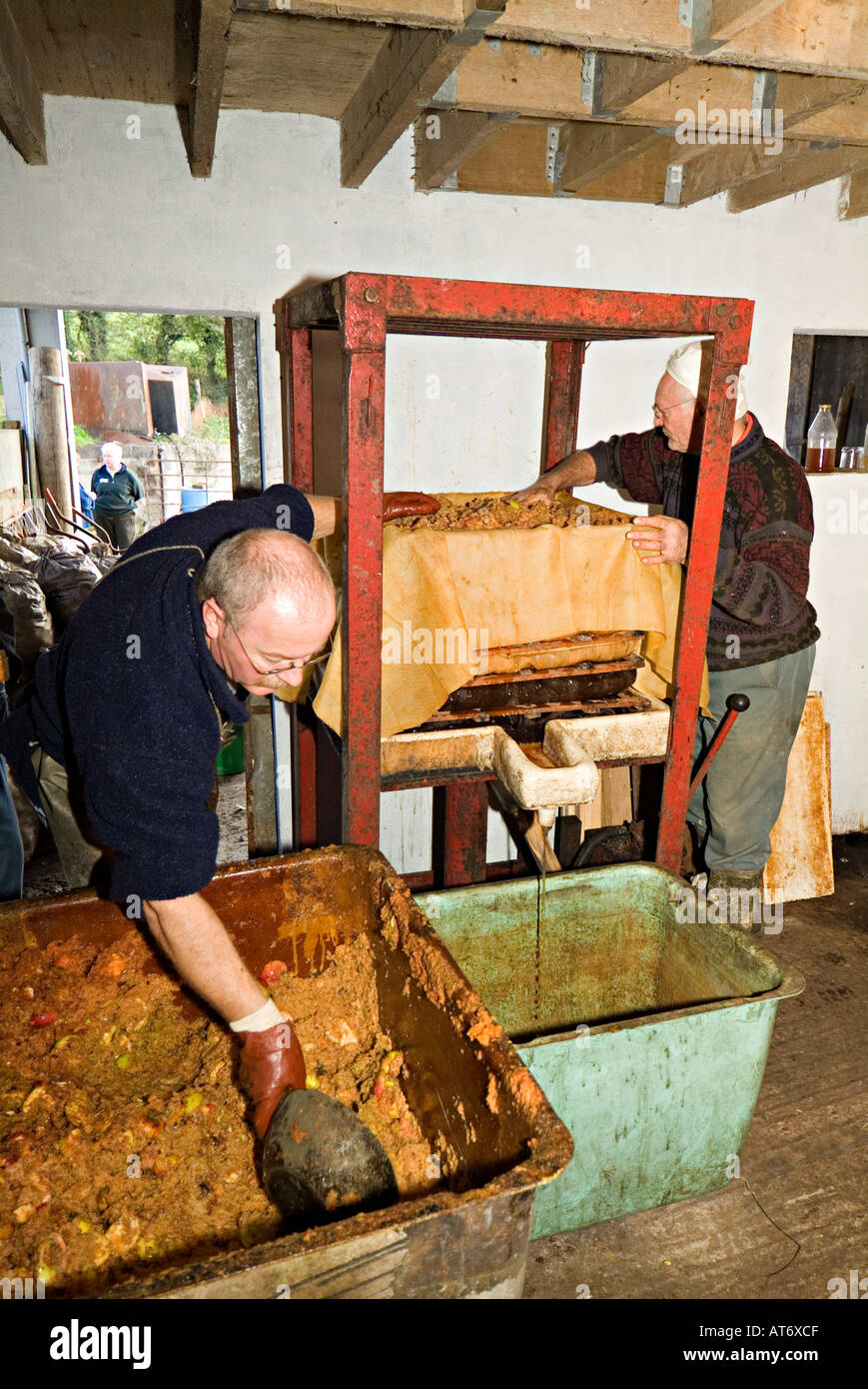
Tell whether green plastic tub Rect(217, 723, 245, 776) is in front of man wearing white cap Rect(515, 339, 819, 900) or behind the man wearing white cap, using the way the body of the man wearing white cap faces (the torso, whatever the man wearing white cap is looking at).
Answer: in front

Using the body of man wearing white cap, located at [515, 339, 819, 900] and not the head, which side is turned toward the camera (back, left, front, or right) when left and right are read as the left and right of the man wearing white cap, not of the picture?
left

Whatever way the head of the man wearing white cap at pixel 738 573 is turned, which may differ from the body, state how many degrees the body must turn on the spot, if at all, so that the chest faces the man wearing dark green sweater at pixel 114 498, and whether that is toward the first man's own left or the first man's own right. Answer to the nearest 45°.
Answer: approximately 45° to the first man's own right

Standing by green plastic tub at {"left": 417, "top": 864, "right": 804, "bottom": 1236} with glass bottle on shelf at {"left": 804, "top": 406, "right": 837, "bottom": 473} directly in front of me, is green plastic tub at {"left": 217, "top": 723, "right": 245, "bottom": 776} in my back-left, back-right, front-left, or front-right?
front-left

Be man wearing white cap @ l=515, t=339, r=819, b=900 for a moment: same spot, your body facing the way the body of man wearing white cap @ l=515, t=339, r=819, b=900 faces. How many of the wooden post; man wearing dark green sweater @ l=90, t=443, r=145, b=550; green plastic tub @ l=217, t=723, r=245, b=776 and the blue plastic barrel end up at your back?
0

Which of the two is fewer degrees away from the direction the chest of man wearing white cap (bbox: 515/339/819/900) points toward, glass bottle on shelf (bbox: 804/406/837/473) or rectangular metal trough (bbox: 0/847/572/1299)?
the rectangular metal trough

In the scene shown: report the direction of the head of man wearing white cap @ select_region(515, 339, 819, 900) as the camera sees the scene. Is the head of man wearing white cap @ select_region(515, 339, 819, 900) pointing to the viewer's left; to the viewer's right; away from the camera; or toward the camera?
to the viewer's left

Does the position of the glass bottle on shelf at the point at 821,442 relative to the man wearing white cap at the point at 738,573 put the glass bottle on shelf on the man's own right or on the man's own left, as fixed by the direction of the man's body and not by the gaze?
on the man's own right

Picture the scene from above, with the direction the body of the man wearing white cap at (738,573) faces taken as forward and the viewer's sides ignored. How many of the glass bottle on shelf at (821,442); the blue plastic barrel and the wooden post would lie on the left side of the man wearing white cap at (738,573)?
0

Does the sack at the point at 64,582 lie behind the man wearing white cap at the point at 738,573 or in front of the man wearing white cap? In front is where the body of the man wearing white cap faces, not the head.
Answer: in front

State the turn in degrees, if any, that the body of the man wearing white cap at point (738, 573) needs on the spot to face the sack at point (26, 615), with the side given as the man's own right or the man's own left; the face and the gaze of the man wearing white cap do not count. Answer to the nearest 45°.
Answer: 0° — they already face it

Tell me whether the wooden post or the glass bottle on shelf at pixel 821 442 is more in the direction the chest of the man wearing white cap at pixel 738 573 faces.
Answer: the wooden post

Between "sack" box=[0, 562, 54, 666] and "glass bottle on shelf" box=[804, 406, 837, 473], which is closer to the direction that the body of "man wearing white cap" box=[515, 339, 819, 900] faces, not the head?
the sack

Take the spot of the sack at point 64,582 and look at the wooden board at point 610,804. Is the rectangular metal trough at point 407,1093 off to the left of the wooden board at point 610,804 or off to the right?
right

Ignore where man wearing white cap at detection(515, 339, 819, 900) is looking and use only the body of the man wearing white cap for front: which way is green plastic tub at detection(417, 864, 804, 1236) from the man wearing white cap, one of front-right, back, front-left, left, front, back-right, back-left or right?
left
